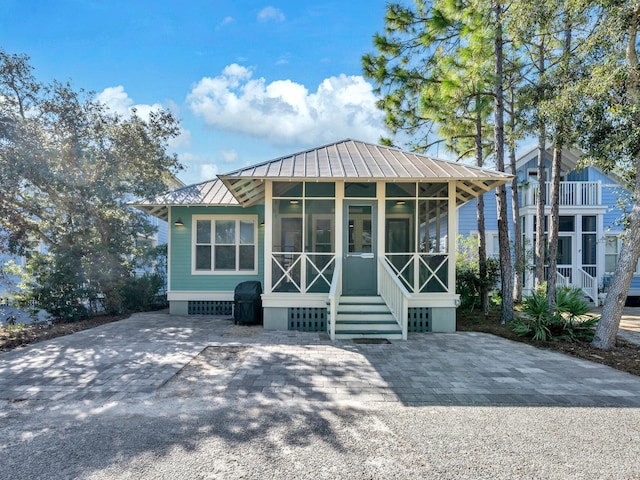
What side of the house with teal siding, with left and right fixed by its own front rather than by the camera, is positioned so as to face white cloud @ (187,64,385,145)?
back

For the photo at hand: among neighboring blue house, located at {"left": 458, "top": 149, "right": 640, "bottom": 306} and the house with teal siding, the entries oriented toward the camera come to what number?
2

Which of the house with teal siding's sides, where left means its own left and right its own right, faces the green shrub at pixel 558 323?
left

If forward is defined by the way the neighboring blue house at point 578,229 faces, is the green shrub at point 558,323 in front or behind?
in front

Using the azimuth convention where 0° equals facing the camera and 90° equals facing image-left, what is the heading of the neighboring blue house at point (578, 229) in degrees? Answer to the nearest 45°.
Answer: approximately 0°

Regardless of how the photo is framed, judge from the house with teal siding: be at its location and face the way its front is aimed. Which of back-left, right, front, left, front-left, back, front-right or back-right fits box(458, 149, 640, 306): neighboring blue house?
back-left

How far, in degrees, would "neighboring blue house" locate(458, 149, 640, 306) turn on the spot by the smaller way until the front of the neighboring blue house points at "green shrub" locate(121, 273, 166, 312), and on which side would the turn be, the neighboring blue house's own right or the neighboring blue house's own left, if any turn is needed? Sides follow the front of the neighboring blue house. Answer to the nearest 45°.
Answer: approximately 45° to the neighboring blue house's own right

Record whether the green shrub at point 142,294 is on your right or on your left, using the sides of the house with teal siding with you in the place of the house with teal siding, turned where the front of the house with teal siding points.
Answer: on your right

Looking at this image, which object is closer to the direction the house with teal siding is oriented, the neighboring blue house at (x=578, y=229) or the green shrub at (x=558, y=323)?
the green shrub
